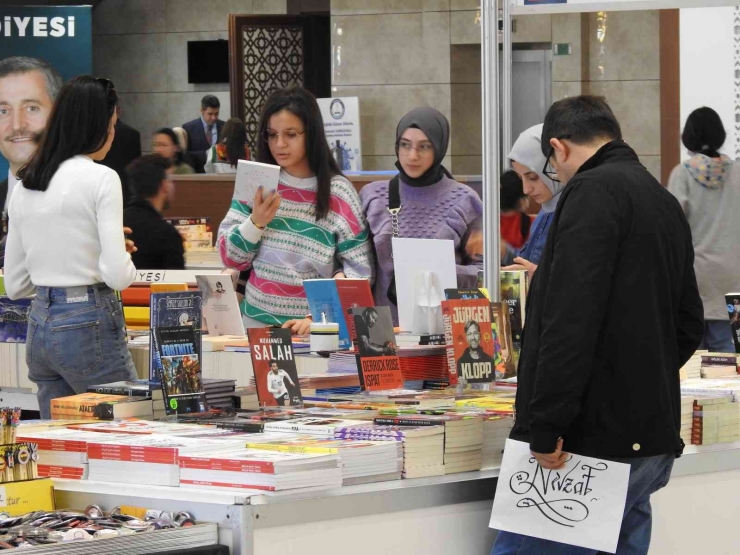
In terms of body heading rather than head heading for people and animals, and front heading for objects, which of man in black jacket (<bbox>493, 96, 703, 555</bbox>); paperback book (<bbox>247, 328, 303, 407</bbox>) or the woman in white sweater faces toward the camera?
the paperback book

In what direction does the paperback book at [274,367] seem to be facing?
toward the camera

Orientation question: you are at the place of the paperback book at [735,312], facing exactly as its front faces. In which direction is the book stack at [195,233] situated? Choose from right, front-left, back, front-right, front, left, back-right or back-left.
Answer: back-right

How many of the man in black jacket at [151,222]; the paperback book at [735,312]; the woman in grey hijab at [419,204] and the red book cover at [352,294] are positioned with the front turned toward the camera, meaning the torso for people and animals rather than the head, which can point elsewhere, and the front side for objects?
3

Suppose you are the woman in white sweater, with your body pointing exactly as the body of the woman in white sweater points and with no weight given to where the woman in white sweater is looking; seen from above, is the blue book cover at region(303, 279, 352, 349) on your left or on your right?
on your right

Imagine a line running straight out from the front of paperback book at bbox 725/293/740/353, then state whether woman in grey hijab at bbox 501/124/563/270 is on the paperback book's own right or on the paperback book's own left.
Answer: on the paperback book's own right

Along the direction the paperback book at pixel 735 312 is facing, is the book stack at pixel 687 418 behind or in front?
in front

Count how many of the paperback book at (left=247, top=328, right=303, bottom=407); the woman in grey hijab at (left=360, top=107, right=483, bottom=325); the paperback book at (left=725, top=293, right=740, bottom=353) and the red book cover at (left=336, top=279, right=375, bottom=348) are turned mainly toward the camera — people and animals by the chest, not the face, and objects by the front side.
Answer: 4

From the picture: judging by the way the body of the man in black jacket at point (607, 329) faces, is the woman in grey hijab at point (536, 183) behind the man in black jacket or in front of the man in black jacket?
in front

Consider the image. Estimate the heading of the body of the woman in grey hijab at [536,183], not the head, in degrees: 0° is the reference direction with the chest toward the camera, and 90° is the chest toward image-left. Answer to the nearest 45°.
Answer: approximately 45°

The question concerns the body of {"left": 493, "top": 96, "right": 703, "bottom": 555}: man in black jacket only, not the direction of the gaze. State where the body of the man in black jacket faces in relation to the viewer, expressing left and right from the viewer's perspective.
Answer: facing away from the viewer and to the left of the viewer

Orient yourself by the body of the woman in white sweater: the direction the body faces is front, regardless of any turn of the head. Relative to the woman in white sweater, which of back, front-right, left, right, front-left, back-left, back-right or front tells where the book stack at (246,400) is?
right

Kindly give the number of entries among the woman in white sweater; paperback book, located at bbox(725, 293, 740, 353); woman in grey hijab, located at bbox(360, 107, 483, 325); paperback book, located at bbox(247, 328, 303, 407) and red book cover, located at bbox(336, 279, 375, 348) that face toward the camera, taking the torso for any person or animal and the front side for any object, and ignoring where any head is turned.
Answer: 4

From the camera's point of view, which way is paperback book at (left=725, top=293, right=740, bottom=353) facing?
toward the camera

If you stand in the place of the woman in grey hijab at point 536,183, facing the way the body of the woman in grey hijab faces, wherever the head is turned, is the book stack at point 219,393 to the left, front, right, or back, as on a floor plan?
front
